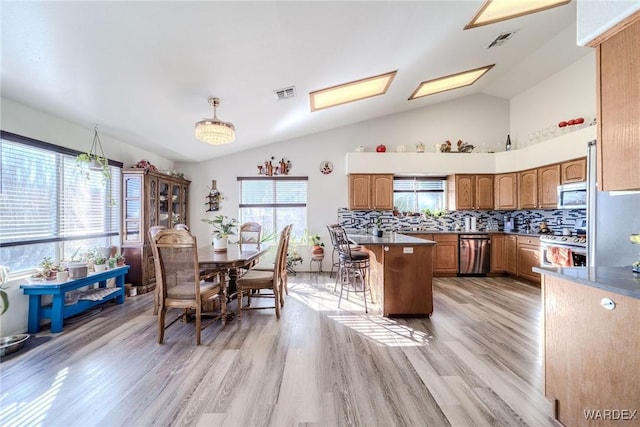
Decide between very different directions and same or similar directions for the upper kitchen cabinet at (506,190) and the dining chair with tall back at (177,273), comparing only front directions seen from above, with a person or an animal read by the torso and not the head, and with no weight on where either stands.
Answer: very different directions

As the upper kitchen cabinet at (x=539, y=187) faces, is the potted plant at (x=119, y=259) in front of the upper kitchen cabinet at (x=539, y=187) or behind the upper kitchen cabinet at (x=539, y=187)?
in front

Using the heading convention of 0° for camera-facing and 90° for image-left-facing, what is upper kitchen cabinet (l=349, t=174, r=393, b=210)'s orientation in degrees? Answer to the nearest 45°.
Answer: approximately 0°

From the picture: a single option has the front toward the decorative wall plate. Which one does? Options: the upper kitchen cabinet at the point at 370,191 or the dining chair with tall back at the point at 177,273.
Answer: the dining chair with tall back

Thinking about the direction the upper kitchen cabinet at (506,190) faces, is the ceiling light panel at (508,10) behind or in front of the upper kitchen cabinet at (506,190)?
in front

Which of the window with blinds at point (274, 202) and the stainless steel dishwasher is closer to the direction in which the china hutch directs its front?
the stainless steel dishwasher

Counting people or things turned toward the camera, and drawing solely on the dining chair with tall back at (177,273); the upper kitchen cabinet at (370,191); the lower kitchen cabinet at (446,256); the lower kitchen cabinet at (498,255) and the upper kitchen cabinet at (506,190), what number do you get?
4

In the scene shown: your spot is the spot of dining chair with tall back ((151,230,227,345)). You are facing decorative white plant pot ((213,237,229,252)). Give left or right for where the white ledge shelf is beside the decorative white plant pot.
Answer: right

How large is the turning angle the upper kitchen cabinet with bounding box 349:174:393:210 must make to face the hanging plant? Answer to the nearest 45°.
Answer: approximately 45° to its right
